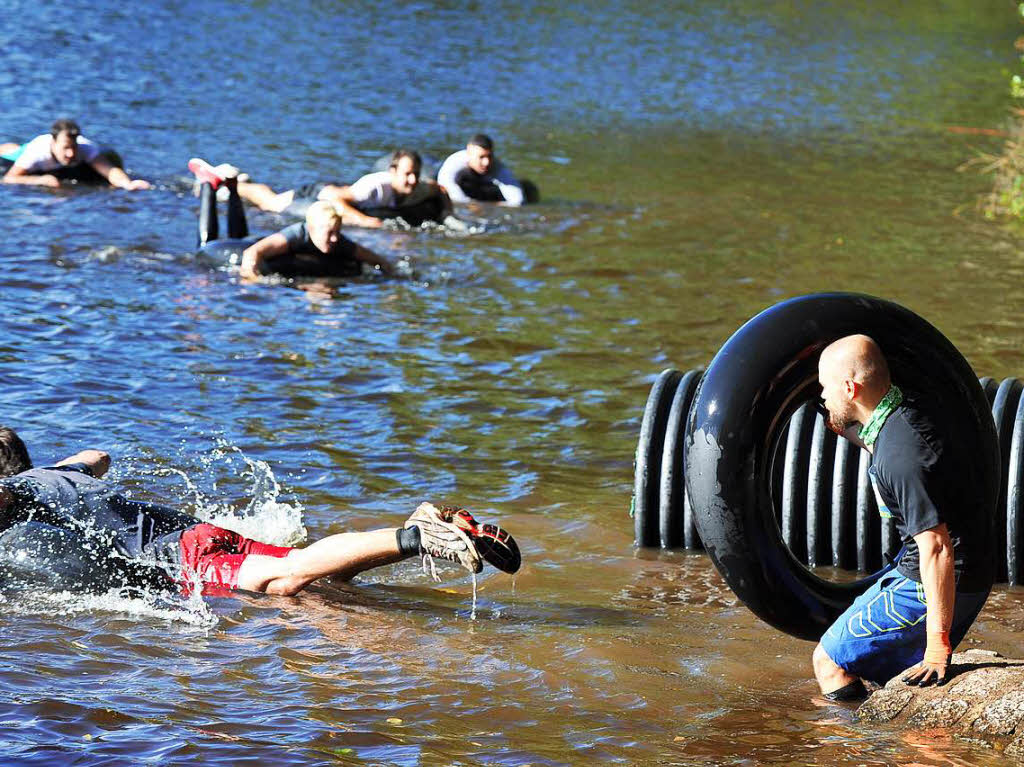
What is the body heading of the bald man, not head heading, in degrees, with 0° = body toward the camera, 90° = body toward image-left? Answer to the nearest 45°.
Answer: approximately 90°

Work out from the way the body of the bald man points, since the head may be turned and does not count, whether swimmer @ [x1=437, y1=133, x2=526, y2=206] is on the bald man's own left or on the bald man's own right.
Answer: on the bald man's own right

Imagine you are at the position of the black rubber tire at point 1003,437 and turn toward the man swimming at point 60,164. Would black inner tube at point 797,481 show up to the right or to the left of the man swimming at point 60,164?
left

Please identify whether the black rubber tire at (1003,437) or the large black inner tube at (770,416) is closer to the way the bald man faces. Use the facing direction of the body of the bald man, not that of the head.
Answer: the large black inner tube

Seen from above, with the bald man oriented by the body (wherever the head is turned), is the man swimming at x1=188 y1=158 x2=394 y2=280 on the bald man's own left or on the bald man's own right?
on the bald man's own right

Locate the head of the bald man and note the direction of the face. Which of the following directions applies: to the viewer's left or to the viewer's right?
to the viewer's left

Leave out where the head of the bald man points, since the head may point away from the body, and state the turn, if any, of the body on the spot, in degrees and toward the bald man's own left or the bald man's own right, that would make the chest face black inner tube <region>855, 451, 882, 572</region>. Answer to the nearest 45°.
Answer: approximately 90° to the bald man's own right
